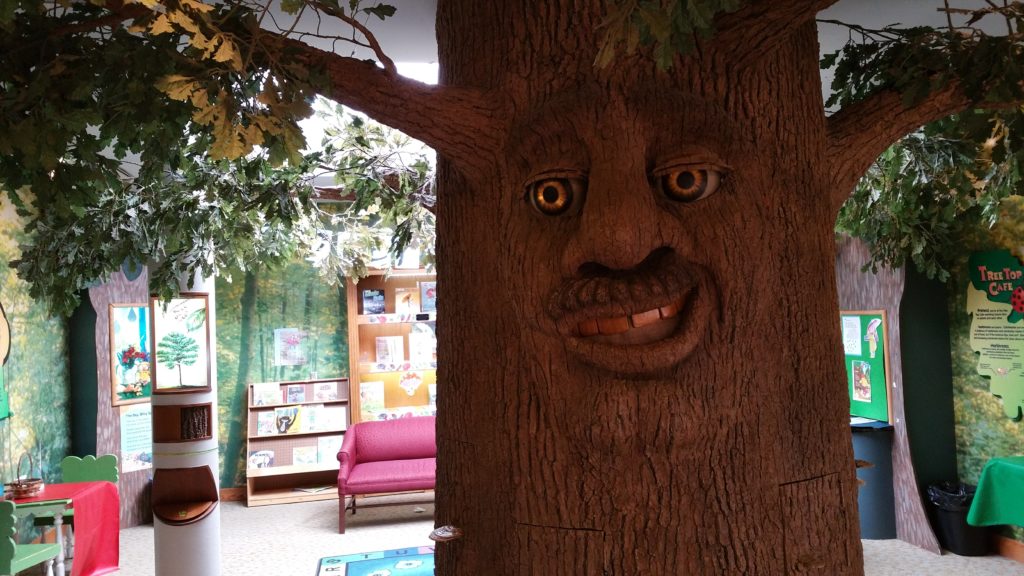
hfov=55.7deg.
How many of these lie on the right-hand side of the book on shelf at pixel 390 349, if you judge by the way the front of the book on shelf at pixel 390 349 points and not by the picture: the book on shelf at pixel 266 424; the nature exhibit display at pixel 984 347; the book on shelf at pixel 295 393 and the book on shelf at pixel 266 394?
3

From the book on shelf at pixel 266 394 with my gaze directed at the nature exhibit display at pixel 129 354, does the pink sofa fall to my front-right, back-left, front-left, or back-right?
back-left

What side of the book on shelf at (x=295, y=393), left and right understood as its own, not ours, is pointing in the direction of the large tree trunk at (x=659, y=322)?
front

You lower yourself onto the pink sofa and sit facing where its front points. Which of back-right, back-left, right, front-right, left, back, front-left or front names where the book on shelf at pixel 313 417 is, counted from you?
back-right

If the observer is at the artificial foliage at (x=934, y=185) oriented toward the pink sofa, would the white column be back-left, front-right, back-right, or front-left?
front-left

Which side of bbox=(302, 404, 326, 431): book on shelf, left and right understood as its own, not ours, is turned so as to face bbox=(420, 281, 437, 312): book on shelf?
left

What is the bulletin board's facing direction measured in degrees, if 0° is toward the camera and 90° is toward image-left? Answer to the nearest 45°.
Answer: approximately 45°

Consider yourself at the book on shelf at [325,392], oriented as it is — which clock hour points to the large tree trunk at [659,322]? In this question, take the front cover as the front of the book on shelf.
The large tree trunk is roughly at 12 o'clock from the book on shelf.

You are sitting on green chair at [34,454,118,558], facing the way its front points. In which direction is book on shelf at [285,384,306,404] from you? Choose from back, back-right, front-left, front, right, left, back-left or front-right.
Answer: back

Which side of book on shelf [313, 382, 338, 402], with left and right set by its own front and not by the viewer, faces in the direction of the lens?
front

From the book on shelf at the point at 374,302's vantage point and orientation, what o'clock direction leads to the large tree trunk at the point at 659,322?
The large tree trunk is roughly at 12 o'clock from the book on shelf.

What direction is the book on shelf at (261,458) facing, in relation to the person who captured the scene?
facing the viewer

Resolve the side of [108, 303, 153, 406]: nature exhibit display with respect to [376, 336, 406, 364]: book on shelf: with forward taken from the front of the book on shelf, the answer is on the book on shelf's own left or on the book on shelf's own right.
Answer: on the book on shelf's own right

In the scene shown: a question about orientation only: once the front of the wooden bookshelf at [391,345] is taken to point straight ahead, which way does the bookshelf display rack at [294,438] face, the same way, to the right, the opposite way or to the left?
the same way

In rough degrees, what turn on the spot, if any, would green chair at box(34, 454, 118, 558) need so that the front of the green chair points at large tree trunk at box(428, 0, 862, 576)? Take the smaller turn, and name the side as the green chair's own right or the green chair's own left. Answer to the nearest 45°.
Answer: approximately 45° to the green chair's own left

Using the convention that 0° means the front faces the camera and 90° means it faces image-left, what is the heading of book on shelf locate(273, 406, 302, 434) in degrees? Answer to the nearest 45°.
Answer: approximately 0°
